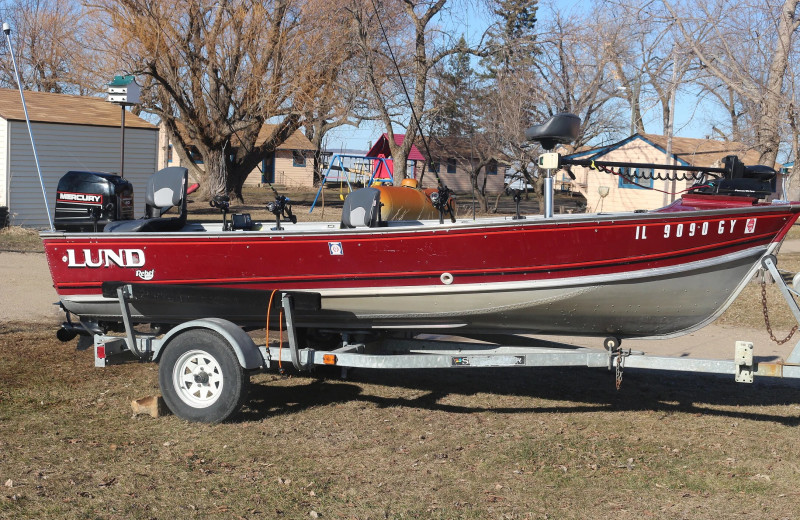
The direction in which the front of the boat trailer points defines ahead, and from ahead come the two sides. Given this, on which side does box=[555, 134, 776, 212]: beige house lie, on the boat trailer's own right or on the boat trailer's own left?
on the boat trailer's own left

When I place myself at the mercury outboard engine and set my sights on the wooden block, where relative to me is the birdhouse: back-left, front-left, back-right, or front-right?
back-left

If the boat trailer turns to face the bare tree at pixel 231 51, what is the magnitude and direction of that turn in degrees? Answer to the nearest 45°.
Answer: approximately 90° to its left

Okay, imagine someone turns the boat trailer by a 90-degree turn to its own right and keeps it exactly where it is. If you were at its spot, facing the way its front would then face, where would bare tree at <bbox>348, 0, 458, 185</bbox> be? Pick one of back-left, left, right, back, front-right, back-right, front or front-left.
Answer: back

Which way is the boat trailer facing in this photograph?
to the viewer's right

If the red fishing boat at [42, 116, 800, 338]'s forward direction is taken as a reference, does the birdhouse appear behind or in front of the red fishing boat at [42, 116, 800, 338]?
behind

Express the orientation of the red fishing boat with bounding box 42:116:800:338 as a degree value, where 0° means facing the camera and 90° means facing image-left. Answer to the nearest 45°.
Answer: approximately 270°

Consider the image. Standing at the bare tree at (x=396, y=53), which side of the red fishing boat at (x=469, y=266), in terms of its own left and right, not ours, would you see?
left

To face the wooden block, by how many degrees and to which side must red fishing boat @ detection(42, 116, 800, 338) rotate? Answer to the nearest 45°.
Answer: approximately 180°

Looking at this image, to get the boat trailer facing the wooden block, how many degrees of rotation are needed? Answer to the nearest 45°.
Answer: approximately 180°
